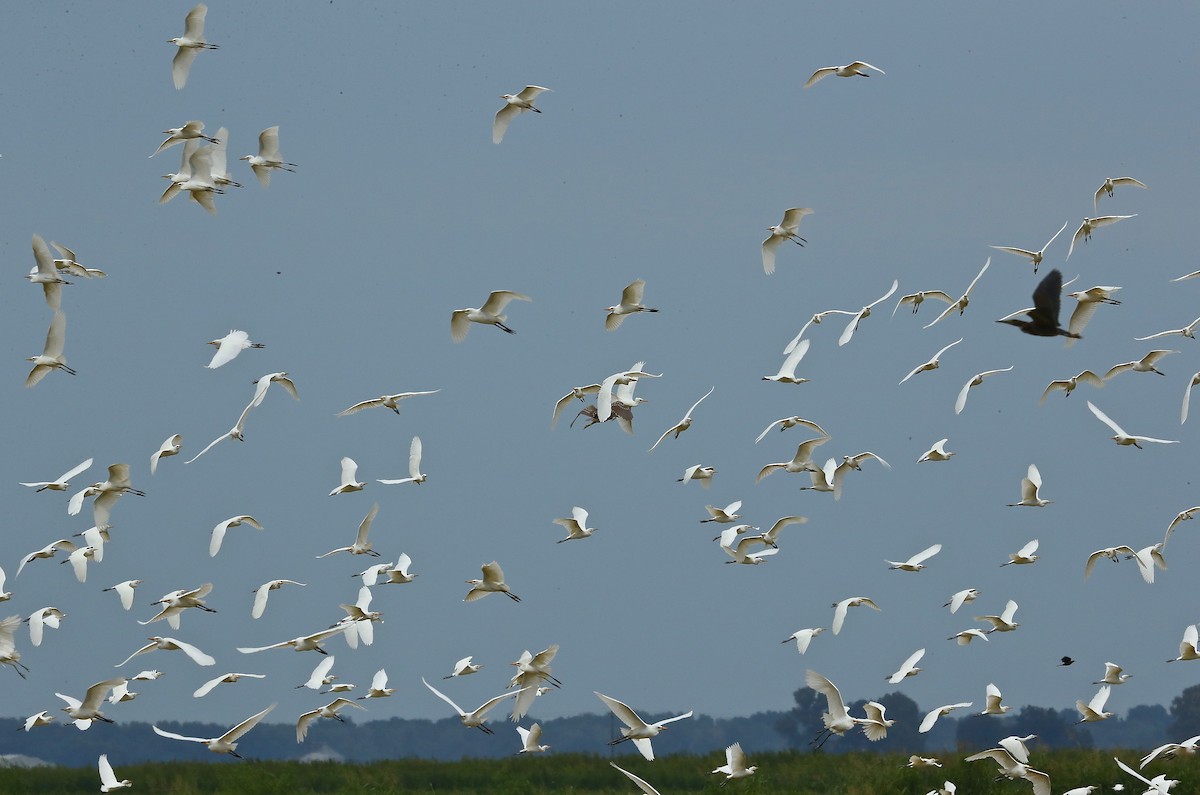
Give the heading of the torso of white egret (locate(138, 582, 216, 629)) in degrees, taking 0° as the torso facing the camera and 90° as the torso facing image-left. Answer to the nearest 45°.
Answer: approximately 90°

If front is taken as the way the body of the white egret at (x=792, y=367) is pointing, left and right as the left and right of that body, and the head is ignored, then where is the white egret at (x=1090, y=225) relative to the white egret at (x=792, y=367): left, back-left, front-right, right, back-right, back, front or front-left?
back

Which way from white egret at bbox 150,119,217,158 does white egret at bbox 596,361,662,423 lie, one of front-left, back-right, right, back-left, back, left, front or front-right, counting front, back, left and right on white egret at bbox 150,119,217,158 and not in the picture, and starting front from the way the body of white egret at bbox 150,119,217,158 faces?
back

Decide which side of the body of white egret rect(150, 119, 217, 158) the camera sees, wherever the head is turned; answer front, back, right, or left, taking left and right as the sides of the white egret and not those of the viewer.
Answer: left

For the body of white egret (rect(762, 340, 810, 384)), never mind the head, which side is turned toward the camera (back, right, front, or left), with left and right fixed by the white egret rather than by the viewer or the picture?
left
